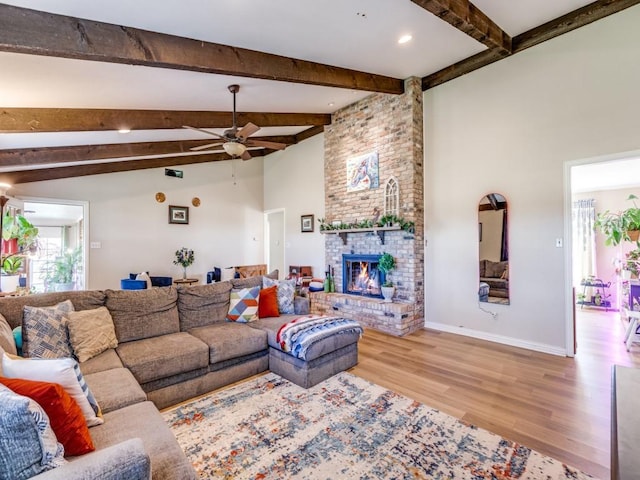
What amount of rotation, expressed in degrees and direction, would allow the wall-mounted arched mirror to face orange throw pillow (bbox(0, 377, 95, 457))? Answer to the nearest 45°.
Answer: approximately 45° to its left

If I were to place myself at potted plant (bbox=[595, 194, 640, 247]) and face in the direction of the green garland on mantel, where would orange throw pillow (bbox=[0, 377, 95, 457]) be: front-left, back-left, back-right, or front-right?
front-left

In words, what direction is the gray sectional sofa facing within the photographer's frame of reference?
facing the viewer and to the right of the viewer

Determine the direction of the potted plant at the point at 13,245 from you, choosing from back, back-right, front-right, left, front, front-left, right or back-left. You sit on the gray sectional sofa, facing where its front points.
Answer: back

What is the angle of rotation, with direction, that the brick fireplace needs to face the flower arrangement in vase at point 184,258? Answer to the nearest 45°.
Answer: approximately 45° to its right

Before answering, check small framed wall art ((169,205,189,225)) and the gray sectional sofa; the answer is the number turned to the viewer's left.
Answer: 0

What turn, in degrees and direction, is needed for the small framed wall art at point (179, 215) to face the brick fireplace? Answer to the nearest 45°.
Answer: approximately 45° to its left

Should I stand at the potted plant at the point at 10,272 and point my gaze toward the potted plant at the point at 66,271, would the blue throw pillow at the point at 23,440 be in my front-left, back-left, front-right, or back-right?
back-right

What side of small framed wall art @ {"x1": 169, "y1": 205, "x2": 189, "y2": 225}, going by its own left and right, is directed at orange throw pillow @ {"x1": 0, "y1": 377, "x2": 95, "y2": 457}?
front

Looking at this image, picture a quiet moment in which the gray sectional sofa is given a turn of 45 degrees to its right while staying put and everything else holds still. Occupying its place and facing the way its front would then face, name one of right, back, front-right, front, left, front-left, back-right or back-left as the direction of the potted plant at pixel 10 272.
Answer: back-right

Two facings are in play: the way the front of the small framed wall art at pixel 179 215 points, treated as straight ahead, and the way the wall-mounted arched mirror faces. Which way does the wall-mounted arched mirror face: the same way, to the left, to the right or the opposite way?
to the right

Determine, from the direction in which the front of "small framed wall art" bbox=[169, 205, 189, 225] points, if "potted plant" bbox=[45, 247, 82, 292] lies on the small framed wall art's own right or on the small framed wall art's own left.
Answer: on the small framed wall art's own right

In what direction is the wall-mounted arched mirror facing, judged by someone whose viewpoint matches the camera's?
facing the viewer and to the left of the viewer

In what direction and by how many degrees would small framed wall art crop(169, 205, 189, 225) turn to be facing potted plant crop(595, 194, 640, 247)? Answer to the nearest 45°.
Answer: approximately 45° to its left

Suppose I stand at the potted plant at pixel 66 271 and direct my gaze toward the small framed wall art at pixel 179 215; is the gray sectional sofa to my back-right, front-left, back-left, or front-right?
front-right

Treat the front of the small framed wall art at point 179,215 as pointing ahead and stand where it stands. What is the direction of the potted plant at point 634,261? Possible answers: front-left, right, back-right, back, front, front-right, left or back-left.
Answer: front-left

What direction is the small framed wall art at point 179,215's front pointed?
toward the camera

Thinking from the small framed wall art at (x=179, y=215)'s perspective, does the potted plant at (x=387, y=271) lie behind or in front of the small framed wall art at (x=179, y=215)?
in front

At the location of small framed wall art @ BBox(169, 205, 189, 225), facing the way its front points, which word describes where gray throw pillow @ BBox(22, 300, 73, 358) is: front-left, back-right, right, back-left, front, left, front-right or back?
front
